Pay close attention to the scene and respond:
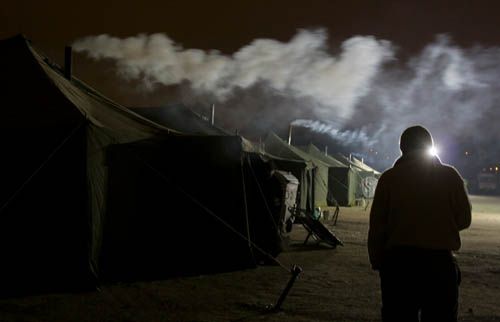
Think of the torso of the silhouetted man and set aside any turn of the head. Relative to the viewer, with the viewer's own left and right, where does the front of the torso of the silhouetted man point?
facing away from the viewer

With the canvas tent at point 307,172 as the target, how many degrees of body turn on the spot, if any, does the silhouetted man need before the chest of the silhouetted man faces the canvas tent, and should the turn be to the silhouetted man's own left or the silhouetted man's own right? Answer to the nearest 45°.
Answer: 0° — they already face it

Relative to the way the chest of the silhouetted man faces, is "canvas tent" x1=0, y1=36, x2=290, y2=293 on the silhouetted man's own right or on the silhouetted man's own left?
on the silhouetted man's own left

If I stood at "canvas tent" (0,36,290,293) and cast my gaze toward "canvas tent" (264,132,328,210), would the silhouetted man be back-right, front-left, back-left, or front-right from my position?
back-right

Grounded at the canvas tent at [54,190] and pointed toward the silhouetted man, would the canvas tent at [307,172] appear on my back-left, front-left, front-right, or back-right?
back-left
